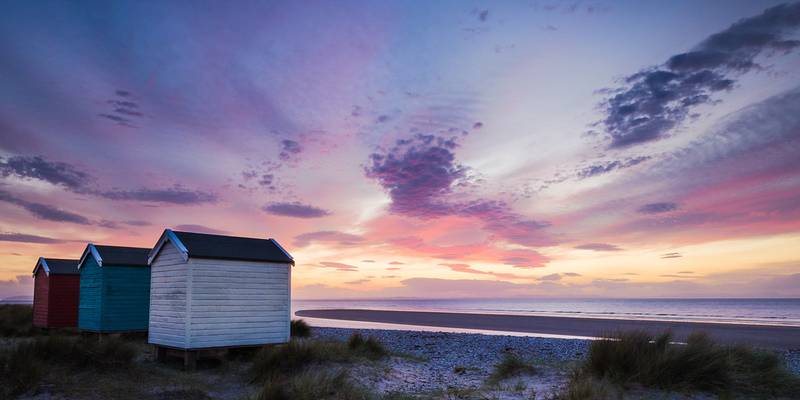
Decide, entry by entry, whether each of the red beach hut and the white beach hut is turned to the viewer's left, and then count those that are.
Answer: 0

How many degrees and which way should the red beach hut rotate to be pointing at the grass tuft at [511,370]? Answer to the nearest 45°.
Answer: approximately 90° to its right

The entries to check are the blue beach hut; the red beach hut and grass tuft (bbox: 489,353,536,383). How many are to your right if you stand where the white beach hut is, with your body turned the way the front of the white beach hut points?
1

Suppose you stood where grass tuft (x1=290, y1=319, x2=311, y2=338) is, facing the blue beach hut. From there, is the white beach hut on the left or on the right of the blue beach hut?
left

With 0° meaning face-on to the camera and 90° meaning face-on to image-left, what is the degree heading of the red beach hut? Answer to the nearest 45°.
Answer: approximately 225°

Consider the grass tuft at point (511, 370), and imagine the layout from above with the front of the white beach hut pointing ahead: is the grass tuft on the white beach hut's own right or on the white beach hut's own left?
on the white beach hut's own right

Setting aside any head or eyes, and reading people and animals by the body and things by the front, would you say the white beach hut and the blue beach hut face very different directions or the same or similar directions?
same or similar directions

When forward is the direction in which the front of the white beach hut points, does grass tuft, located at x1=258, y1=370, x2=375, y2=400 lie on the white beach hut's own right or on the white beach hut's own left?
on the white beach hut's own right

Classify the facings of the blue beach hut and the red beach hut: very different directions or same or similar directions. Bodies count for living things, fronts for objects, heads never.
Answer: same or similar directions

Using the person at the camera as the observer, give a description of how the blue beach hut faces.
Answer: facing away from the viewer and to the right of the viewer

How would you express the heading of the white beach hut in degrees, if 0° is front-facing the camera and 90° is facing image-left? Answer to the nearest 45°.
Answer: approximately 225°

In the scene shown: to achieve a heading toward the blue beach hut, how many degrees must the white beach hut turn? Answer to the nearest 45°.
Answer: approximately 90° to its left
